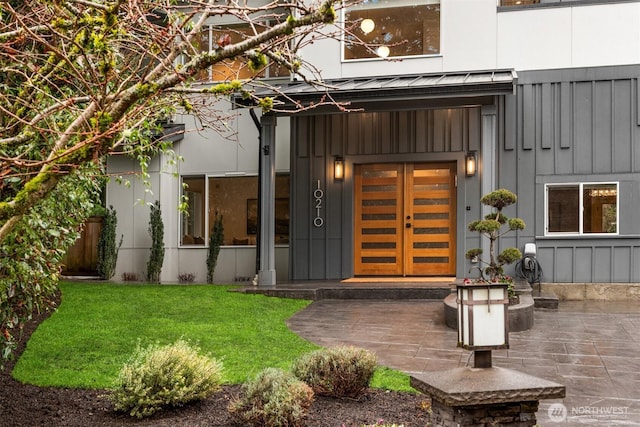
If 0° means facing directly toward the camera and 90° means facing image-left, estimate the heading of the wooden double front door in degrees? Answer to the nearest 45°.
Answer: approximately 0°

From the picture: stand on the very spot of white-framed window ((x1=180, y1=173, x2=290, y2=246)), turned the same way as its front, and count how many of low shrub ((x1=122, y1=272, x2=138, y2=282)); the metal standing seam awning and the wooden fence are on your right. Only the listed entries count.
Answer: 2

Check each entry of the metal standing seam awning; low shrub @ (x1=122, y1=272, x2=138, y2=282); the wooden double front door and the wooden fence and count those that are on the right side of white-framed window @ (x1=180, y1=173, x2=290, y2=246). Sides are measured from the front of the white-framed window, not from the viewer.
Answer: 2

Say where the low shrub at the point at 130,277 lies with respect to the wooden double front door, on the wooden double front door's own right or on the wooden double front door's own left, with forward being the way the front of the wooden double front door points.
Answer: on the wooden double front door's own right

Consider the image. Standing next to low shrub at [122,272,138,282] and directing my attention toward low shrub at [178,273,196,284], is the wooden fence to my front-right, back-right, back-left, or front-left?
back-left

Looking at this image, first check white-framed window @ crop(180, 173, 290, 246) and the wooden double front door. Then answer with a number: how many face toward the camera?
2

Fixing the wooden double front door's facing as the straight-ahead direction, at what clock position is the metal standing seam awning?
The metal standing seam awning is roughly at 12 o'clock from the wooden double front door.
